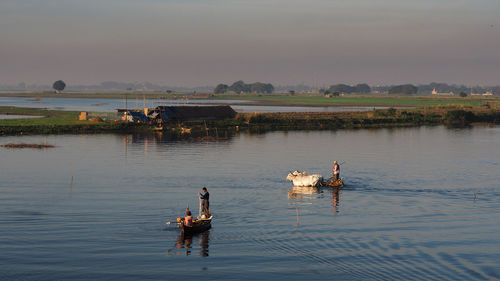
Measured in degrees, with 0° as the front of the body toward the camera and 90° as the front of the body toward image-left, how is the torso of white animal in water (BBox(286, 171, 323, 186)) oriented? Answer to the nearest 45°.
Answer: approximately 90°

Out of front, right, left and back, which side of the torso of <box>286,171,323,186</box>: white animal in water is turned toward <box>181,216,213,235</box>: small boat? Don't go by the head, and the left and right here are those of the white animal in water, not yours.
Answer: left

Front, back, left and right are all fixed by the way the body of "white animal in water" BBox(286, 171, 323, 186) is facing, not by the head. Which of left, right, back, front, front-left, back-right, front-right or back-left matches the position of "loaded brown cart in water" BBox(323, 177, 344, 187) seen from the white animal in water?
back
